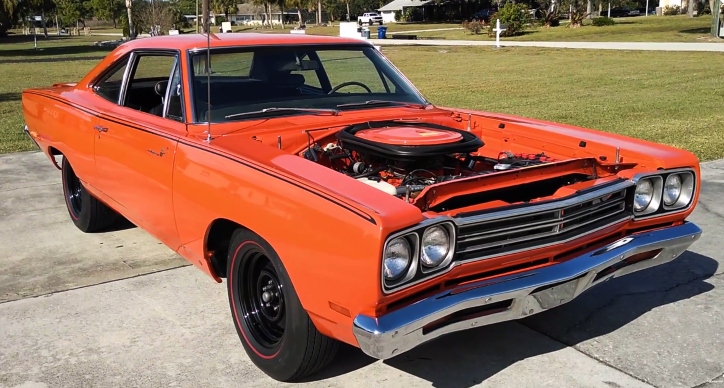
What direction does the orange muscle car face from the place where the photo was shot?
facing the viewer and to the right of the viewer

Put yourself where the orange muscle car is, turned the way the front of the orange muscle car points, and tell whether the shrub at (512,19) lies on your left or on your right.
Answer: on your left

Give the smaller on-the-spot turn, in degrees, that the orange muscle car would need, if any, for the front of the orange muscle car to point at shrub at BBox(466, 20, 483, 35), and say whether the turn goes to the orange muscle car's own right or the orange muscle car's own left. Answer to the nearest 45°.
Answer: approximately 135° to the orange muscle car's own left
